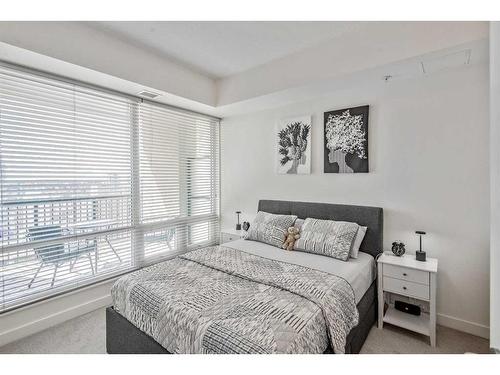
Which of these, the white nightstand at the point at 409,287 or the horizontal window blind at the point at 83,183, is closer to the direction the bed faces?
the horizontal window blind

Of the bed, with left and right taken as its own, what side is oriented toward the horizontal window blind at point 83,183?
right

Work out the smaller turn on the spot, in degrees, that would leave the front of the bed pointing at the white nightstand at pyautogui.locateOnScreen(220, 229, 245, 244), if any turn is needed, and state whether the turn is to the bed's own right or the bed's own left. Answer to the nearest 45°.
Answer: approximately 135° to the bed's own right

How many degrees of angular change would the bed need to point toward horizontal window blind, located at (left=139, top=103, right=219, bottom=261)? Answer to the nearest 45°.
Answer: approximately 90° to its right

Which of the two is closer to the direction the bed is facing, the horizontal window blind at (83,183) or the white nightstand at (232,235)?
the horizontal window blind

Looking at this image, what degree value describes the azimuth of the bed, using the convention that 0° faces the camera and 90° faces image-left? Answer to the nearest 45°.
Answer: approximately 45°
